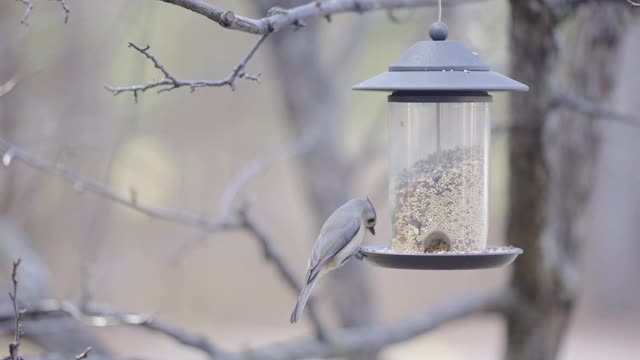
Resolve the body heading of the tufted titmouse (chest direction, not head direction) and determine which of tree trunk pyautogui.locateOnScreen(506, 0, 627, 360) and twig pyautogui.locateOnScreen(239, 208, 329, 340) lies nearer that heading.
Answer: the tree trunk

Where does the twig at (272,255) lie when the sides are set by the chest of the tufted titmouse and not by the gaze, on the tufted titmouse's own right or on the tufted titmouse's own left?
on the tufted titmouse's own left

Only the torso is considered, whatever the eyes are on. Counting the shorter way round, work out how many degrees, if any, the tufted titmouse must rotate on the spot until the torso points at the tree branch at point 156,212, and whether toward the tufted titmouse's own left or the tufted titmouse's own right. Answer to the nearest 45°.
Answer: approximately 135° to the tufted titmouse's own left

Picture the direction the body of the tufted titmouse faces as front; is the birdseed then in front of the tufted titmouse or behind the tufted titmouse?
in front

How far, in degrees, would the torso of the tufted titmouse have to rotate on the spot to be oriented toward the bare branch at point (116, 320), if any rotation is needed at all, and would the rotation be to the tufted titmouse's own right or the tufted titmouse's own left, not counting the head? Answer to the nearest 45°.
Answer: approximately 135° to the tufted titmouse's own left

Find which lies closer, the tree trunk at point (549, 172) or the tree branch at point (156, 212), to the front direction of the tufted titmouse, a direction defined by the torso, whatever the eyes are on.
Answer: the tree trunk

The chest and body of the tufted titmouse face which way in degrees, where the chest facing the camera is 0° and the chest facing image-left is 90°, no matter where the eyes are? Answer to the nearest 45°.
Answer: approximately 270°
